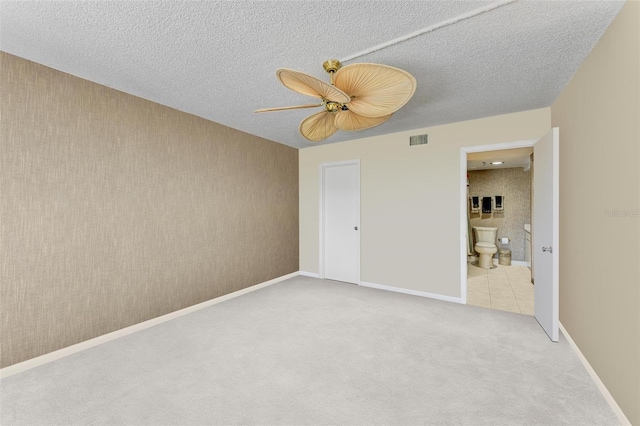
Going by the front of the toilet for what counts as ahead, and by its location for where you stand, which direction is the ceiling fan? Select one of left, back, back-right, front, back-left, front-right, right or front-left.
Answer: front

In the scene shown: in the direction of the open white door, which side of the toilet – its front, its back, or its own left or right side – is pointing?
front

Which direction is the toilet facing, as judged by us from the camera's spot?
facing the viewer

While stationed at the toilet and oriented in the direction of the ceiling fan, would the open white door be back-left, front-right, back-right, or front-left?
front-left

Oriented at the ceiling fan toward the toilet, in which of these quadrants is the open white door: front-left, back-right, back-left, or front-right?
front-right

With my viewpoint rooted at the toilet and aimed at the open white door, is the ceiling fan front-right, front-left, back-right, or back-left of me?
front-right
